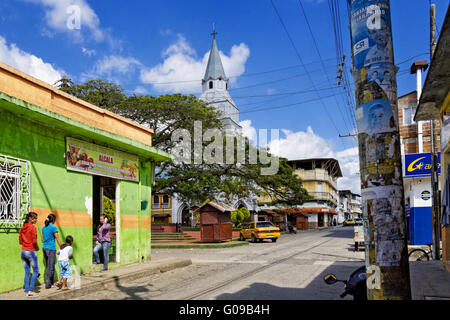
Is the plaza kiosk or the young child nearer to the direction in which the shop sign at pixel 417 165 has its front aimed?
the young child

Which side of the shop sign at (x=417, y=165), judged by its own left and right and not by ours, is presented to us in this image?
front

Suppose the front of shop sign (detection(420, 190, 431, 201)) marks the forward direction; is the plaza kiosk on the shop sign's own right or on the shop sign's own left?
on the shop sign's own right

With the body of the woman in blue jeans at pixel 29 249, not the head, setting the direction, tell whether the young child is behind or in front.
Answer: in front
